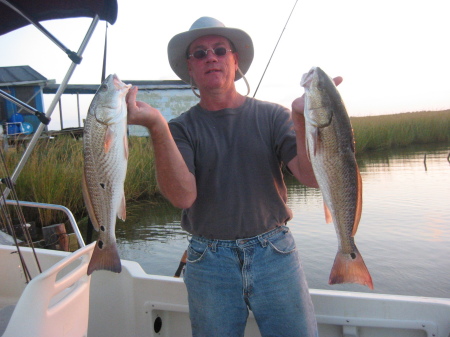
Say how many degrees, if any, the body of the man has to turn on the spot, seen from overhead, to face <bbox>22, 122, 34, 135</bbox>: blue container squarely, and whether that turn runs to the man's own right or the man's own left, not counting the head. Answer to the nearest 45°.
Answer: approximately 135° to the man's own right

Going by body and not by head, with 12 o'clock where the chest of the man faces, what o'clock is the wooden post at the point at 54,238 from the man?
The wooden post is roughly at 5 o'clock from the man.

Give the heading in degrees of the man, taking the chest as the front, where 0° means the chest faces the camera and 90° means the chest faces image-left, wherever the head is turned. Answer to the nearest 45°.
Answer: approximately 0°

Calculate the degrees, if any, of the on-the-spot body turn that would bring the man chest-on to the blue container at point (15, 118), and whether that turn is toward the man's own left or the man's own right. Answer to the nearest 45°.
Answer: approximately 135° to the man's own right

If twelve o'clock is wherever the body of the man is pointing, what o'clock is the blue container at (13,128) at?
The blue container is roughly at 5 o'clock from the man.

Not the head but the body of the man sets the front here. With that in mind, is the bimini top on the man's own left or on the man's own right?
on the man's own right
